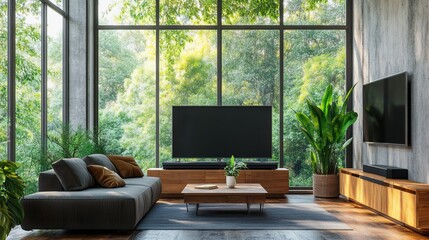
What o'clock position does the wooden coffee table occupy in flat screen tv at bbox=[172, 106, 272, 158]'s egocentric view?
The wooden coffee table is roughly at 12 o'clock from the flat screen tv.

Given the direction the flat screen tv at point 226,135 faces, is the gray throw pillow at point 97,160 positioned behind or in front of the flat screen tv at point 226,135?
in front

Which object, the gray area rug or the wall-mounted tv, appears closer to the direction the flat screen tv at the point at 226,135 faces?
the gray area rug

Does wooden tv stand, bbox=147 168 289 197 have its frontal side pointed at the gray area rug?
yes

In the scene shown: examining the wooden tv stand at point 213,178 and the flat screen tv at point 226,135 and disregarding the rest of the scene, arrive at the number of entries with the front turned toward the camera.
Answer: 2

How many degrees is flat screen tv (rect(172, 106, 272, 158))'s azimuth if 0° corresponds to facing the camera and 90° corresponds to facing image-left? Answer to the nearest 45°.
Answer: approximately 0°

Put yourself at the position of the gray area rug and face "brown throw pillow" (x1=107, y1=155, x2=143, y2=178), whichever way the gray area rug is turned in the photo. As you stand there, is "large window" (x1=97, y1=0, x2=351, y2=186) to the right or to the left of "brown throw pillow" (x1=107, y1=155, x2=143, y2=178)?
right

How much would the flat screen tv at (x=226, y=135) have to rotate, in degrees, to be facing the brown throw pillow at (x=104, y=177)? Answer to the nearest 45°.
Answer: approximately 45° to its right

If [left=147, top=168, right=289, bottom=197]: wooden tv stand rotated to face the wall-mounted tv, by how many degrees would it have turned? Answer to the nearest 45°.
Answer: approximately 45° to its left

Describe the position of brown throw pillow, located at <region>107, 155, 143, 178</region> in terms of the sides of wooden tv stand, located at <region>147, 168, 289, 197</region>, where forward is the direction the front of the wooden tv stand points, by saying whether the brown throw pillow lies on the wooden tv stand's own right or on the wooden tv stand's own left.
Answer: on the wooden tv stand's own right

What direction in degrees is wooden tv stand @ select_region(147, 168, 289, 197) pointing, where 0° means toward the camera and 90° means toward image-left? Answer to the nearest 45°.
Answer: approximately 0°

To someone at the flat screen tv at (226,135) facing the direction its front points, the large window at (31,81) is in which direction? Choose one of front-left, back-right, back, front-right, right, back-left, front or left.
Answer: front-right
